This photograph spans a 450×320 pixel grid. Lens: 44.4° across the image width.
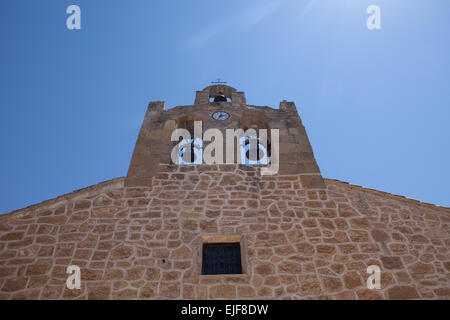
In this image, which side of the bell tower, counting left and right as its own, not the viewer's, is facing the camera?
front
